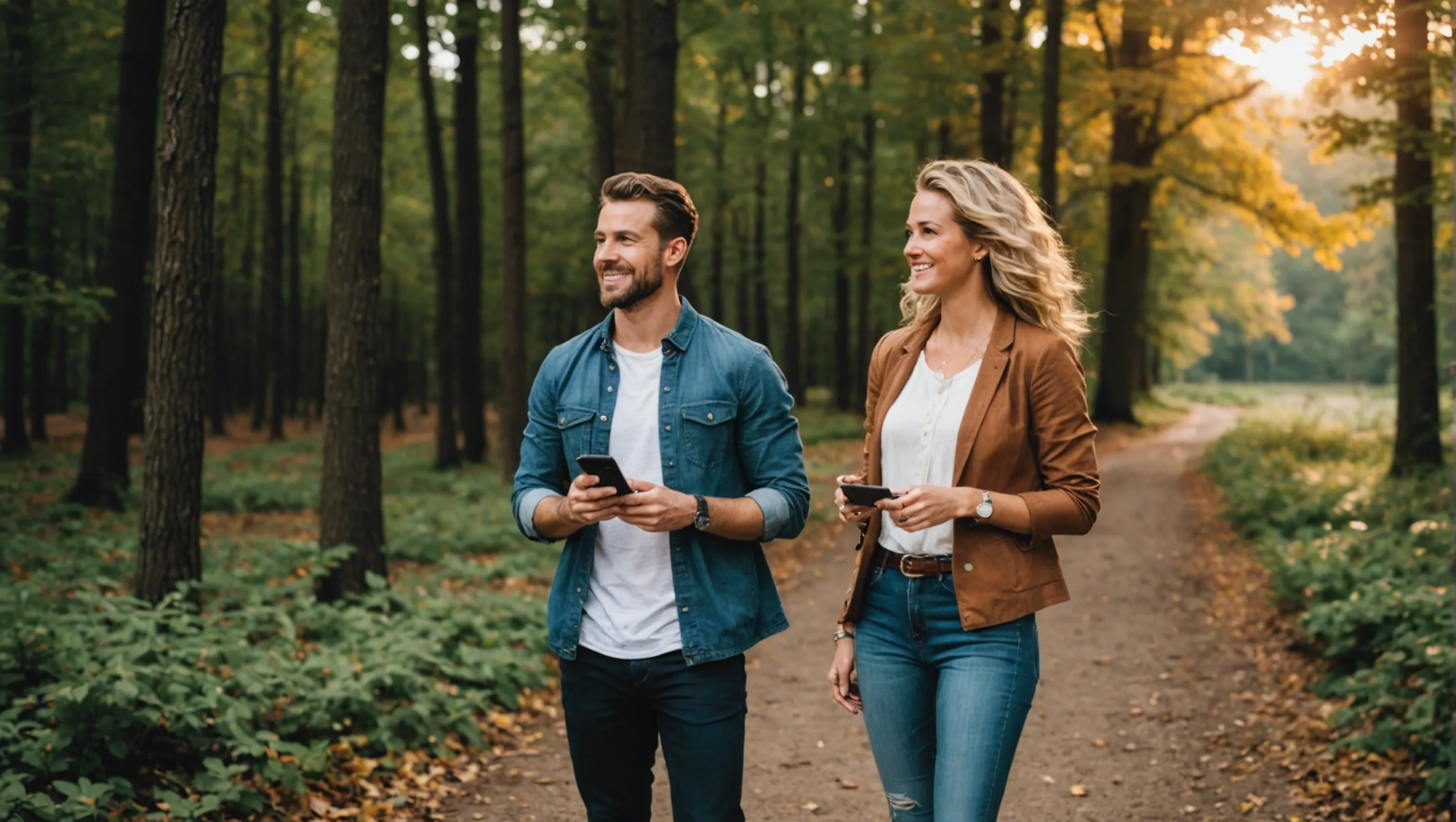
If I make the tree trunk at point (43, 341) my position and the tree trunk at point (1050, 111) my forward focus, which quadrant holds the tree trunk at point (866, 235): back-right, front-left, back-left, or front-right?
front-left

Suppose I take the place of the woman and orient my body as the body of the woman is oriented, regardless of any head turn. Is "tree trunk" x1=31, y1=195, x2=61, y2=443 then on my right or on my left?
on my right

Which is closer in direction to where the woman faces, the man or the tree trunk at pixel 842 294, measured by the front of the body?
the man

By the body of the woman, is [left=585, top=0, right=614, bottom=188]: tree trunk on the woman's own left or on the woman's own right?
on the woman's own right

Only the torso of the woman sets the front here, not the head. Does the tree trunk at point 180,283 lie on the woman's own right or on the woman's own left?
on the woman's own right

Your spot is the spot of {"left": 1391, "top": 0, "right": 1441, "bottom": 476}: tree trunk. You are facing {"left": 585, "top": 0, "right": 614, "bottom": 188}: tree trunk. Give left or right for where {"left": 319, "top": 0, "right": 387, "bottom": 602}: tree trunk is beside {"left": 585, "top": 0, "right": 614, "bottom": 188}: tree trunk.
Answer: left

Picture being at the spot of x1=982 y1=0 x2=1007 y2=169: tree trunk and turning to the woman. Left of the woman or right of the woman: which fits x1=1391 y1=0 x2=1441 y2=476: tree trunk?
left

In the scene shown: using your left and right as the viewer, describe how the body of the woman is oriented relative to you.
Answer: facing the viewer and to the left of the viewer

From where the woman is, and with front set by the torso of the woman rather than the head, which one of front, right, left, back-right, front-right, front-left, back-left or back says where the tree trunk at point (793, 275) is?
back-right
